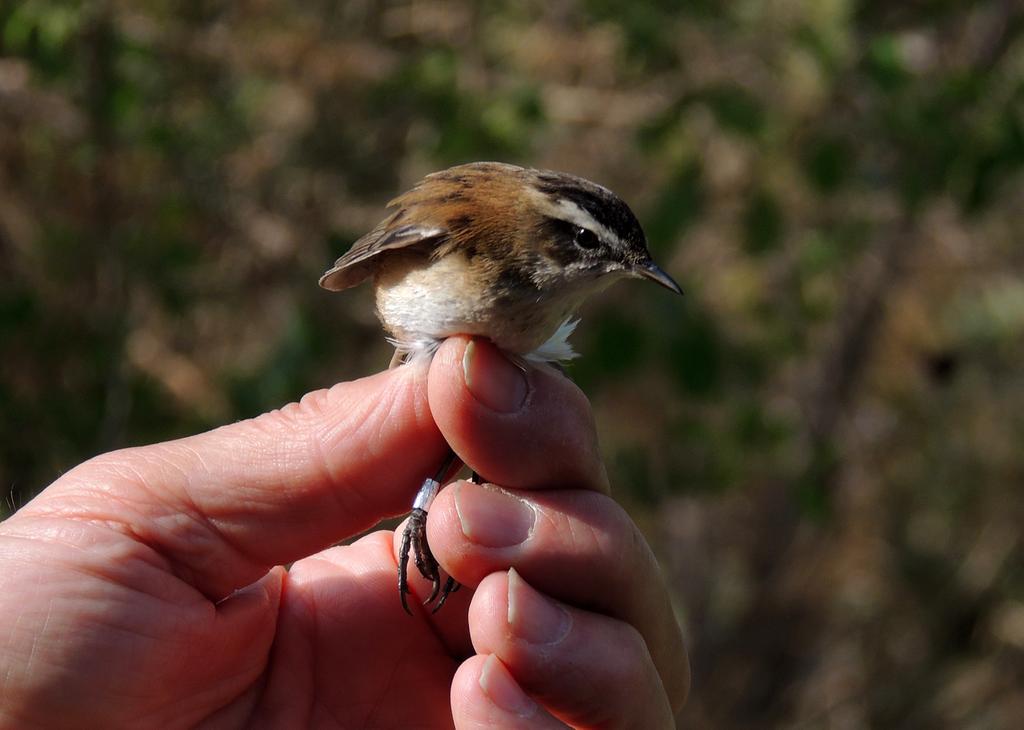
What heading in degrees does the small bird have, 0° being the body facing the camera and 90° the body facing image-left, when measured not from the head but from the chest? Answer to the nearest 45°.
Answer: approximately 270°
